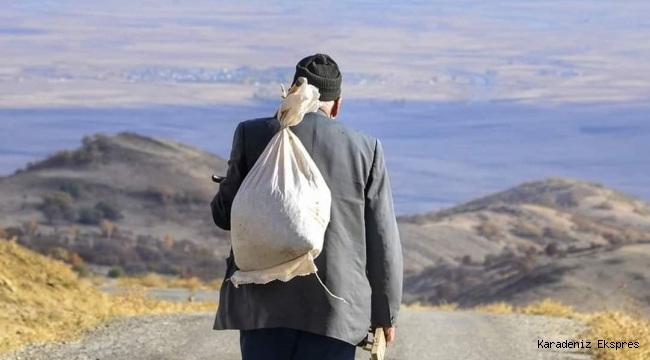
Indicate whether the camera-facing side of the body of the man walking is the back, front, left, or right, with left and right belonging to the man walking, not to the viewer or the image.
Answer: back

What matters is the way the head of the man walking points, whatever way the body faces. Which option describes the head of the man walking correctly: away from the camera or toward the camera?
away from the camera

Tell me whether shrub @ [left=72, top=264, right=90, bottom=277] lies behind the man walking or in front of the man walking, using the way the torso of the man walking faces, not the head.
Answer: in front
